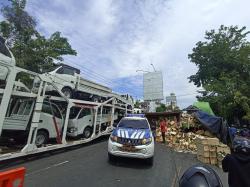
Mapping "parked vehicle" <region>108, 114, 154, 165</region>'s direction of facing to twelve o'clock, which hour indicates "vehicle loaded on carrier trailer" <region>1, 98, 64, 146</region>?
"vehicle loaded on carrier trailer" <region>1, 98, 64, 146</region> is roughly at 3 o'clock from "parked vehicle" <region>108, 114, 154, 165</region>.

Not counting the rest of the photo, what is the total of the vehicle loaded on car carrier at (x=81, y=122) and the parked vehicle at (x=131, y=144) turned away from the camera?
0

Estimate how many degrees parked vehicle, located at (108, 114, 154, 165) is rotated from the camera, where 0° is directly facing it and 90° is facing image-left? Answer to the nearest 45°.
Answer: approximately 0°

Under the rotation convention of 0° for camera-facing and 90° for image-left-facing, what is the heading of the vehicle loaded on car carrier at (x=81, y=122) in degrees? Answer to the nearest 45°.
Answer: approximately 45°

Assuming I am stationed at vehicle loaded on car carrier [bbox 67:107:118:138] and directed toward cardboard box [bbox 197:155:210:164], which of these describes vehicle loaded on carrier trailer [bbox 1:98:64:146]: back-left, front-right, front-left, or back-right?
front-right

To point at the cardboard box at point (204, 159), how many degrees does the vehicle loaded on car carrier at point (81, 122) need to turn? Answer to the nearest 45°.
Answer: approximately 135° to its left

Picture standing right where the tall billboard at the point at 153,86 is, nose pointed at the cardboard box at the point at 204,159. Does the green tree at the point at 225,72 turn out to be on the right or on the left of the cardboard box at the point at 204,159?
left

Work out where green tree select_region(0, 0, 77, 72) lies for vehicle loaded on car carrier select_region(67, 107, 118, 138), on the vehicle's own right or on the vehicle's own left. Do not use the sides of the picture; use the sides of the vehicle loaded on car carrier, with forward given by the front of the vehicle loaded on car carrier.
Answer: on the vehicle's own right

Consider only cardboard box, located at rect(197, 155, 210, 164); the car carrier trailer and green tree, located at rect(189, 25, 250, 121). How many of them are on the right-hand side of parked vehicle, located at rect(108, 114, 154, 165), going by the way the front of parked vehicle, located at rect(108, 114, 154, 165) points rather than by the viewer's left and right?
1
